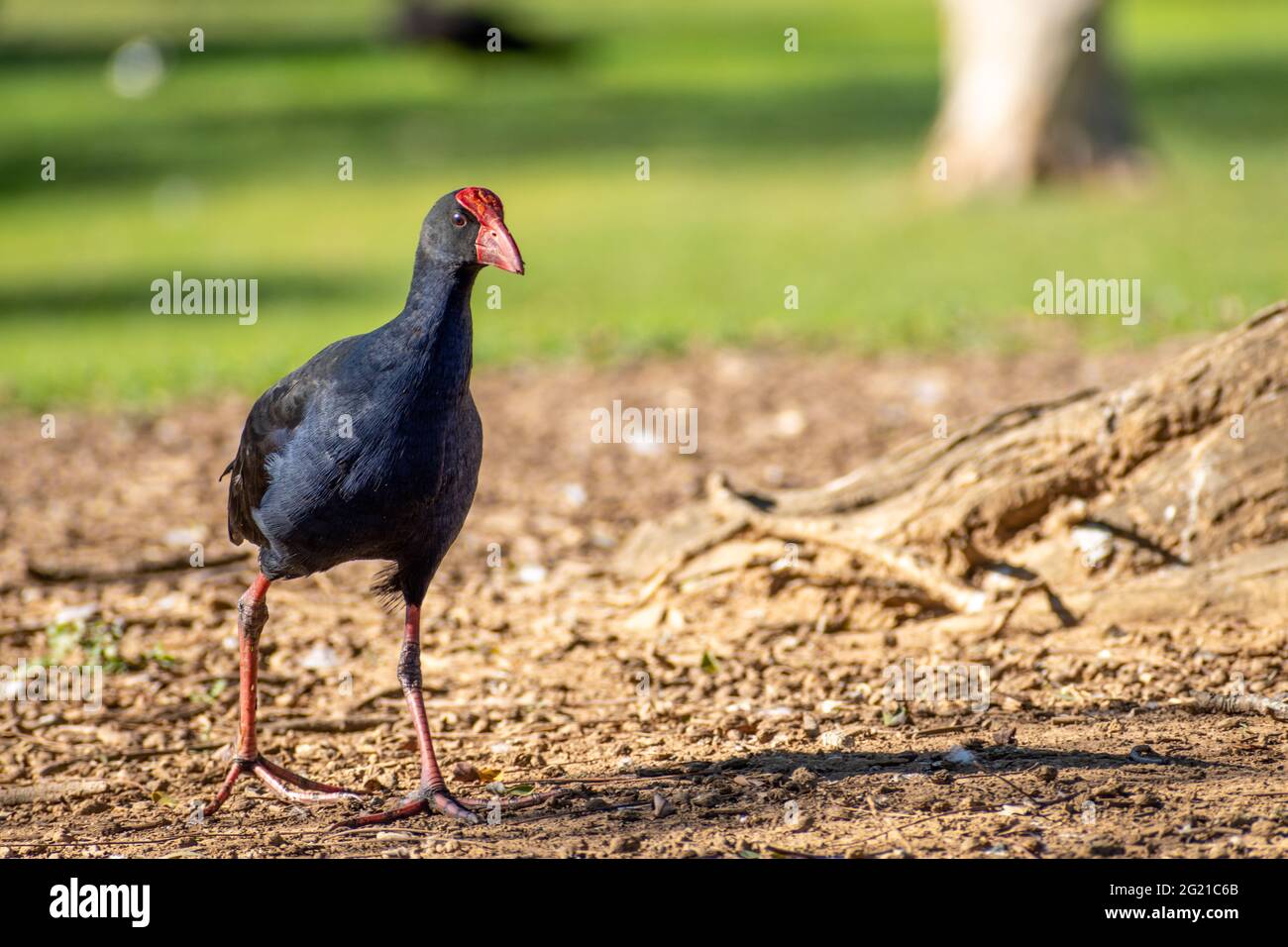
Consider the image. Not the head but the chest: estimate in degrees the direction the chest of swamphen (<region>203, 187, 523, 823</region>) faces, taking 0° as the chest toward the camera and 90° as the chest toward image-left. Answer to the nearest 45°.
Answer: approximately 315°
